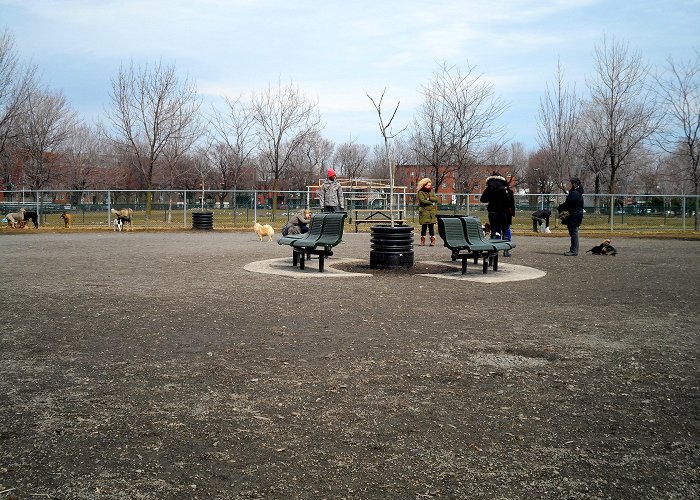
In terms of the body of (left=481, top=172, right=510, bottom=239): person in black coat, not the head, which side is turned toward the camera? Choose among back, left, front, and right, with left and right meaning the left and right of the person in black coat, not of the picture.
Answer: back

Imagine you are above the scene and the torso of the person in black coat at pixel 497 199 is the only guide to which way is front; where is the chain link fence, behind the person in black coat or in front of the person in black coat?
in front

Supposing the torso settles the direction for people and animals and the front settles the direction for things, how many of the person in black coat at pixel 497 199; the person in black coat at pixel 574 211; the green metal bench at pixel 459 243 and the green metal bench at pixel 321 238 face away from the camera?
1

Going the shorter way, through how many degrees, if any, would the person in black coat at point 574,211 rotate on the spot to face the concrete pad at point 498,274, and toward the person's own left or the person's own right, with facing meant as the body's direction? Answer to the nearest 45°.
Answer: approximately 90° to the person's own left

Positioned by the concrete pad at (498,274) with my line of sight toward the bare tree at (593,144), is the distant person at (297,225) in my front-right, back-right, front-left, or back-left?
front-left

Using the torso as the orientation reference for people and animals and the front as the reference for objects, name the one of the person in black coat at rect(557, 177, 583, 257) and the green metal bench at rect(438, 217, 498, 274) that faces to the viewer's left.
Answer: the person in black coat

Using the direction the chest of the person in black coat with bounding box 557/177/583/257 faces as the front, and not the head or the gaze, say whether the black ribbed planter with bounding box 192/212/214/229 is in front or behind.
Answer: in front

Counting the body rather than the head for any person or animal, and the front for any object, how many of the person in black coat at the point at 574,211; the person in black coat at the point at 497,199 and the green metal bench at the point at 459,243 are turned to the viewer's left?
1

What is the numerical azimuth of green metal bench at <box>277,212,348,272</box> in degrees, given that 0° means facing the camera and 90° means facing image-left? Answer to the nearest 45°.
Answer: approximately 45°

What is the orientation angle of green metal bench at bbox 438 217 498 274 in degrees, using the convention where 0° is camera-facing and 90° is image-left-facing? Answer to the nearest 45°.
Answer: approximately 315°

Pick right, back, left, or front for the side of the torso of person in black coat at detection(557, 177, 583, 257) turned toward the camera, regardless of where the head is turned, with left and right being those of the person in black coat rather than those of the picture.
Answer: left

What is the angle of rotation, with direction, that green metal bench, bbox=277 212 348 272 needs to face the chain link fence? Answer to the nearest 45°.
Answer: approximately 135° to its right

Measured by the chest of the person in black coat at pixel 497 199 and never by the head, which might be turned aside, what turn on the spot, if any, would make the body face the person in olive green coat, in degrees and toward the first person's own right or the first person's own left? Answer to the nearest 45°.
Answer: approximately 45° to the first person's own left

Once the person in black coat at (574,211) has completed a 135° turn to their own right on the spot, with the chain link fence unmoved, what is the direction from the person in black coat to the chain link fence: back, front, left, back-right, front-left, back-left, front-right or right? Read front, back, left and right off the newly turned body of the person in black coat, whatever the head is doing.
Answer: left
